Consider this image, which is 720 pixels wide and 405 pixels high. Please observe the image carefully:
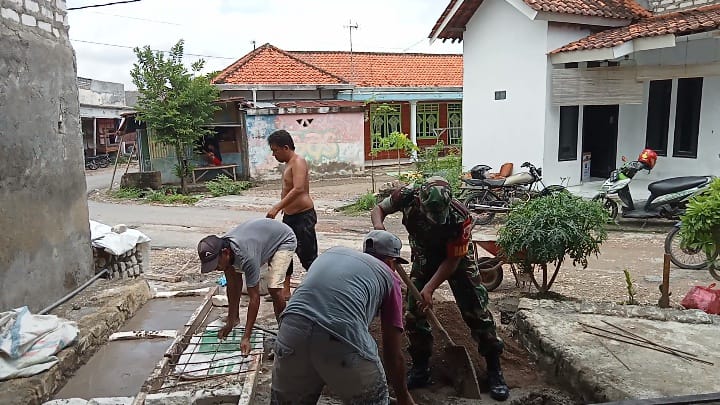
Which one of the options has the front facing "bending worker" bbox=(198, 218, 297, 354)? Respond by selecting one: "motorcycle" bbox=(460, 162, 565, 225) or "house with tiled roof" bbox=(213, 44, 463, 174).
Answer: the house with tiled roof

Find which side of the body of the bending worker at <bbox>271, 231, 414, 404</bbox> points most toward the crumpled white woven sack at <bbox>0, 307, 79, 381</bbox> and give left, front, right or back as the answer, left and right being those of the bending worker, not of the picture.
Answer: left

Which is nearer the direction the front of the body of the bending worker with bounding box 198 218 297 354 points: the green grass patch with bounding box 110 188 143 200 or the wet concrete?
the wet concrete

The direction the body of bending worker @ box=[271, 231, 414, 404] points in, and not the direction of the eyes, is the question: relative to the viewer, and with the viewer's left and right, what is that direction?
facing away from the viewer and to the right of the viewer

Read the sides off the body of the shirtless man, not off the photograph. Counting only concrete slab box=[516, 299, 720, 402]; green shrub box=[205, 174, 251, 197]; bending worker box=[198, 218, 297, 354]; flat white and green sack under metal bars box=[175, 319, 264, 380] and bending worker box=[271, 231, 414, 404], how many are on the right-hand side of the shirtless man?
1

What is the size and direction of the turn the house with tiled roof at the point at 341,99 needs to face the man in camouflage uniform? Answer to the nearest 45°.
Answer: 0° — it already faces them

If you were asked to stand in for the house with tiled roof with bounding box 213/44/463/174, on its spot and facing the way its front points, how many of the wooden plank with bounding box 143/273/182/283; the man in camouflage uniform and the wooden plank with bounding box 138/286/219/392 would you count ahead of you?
3

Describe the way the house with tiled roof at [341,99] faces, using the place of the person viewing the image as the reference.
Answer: facing the viewer

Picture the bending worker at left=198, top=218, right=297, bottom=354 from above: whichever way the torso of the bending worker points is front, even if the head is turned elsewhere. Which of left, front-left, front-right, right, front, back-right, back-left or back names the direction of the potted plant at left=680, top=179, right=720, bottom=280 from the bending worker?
back-left

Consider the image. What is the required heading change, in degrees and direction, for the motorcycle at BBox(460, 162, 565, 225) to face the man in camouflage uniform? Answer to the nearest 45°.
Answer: approximately 90° to its right

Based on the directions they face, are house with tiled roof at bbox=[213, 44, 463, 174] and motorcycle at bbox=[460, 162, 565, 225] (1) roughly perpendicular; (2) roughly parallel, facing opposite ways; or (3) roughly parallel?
roughly perpendicular
